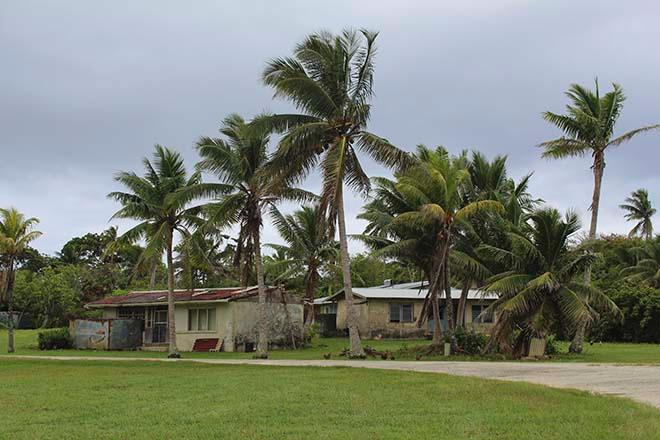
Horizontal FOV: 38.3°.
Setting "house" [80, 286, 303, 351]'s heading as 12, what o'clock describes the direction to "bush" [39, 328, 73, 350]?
The bush is roughly at 2 o'clock from the house.

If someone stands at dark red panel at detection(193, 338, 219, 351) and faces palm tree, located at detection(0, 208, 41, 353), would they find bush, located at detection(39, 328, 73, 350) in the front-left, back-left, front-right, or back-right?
front-right

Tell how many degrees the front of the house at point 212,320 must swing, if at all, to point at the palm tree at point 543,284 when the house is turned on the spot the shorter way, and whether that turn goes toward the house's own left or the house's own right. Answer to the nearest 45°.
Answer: approximately 90° to the house's own left

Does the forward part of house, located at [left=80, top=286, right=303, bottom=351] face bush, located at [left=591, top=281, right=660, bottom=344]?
no

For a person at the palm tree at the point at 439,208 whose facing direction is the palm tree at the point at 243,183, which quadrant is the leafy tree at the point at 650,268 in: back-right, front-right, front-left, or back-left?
back-right

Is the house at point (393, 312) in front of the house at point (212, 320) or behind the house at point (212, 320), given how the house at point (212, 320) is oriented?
behind

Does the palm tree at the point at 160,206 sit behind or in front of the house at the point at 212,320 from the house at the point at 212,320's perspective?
in front

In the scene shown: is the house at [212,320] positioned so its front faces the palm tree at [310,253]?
no

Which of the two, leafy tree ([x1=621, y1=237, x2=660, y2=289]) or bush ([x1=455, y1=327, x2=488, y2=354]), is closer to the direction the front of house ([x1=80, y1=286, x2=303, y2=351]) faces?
the bush

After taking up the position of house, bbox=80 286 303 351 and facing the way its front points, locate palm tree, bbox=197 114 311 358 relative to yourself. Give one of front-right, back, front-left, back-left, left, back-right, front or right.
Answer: front-left

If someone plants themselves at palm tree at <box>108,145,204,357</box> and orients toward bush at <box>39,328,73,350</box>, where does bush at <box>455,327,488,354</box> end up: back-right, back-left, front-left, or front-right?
back-right

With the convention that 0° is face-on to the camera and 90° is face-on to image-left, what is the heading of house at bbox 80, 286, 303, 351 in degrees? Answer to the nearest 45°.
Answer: approximately 45°

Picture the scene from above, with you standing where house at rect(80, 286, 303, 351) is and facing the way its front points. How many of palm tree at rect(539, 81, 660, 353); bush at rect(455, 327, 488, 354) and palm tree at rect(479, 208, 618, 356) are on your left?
3

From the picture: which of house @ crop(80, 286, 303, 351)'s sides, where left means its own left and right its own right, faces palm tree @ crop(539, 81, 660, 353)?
left

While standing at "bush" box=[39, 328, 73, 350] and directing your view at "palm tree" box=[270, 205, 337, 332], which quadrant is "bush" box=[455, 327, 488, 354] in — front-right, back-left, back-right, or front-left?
front-right
